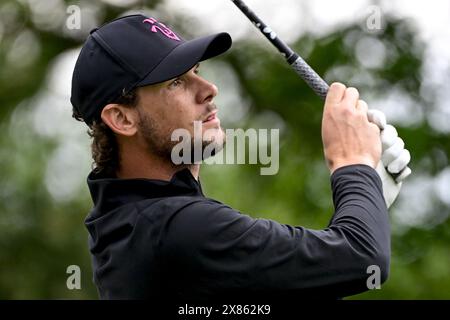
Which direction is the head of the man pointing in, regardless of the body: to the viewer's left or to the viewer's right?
to the viewer's right

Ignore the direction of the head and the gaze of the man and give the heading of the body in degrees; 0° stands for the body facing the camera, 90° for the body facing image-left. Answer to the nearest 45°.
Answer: approximately 270°
